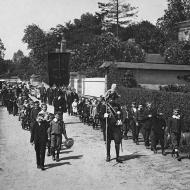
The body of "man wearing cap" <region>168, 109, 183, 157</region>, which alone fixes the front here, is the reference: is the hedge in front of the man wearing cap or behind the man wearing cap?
behind

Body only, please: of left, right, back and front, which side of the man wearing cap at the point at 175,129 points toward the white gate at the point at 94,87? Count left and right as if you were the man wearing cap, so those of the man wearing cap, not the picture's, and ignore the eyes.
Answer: back

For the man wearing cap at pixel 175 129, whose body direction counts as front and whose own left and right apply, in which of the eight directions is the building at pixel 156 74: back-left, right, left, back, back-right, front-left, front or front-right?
back

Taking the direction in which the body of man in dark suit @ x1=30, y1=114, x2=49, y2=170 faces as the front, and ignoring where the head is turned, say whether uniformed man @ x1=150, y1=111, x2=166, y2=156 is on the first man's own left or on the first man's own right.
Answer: on the first man's own left

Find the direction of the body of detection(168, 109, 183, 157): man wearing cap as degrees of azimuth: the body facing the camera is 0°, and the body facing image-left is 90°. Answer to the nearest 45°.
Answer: approximately 0°

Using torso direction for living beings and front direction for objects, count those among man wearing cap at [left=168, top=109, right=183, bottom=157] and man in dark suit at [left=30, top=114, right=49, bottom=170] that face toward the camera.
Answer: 2

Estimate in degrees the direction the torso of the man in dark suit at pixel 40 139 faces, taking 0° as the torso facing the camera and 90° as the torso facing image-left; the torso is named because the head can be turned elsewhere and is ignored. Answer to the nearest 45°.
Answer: approximately 0°

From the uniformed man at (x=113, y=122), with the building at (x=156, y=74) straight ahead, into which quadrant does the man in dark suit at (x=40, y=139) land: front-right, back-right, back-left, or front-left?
back-left

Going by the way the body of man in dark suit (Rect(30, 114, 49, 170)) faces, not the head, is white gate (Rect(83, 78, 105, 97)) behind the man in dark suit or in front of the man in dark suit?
behind
